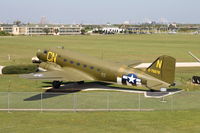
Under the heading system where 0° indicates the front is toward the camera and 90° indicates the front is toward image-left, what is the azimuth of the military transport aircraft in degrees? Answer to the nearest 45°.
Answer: approximately 135°
